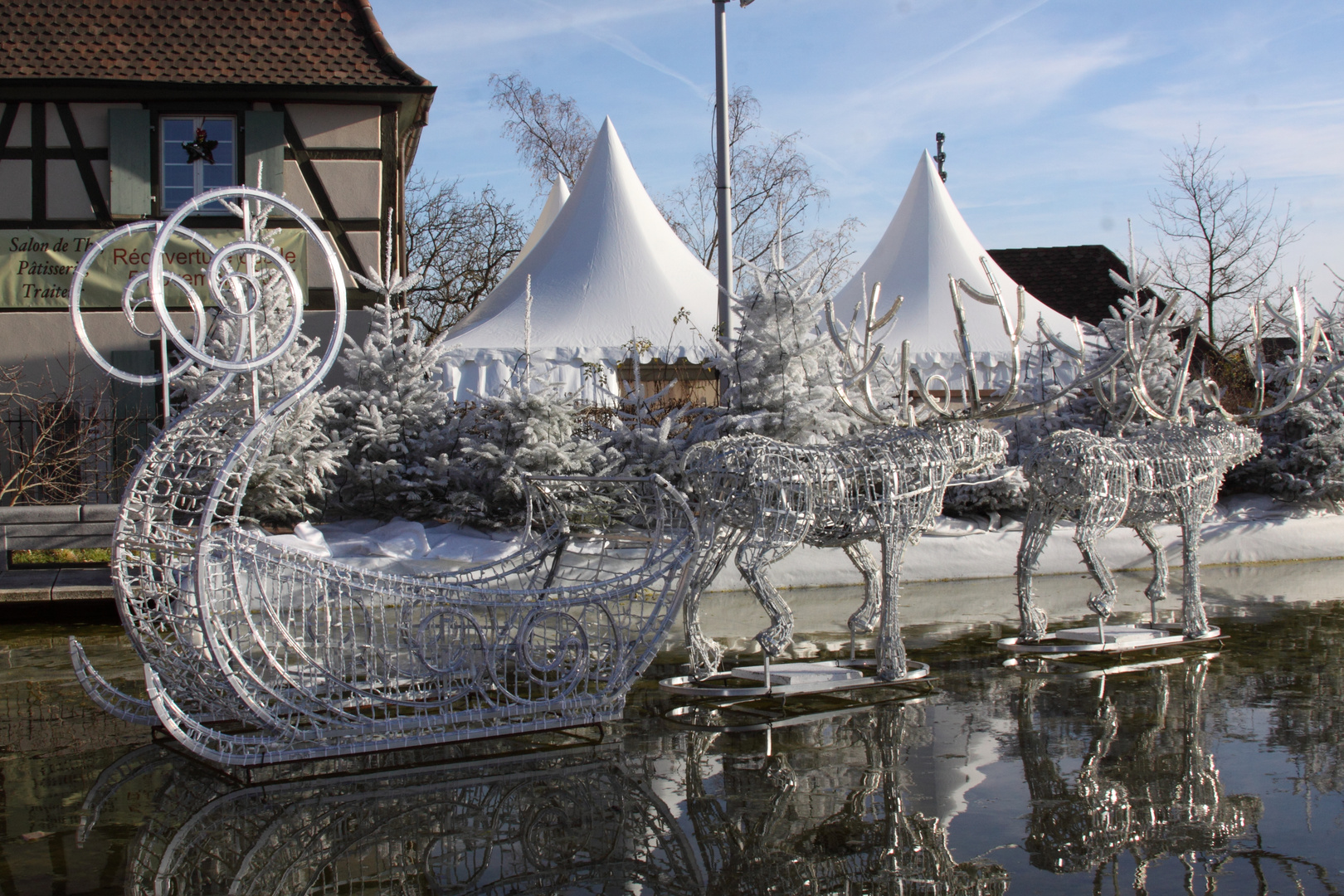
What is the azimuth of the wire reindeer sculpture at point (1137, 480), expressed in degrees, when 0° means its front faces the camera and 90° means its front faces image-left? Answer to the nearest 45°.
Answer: approximately 225°

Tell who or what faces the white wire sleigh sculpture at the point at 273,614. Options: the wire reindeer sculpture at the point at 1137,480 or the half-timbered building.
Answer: the half-timbered building

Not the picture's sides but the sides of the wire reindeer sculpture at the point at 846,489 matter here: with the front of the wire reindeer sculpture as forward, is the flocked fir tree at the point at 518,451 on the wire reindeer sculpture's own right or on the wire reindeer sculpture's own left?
on the wire reindeer sculpture's own left

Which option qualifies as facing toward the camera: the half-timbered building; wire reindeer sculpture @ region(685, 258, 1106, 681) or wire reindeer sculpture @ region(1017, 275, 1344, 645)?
the half-timbered building

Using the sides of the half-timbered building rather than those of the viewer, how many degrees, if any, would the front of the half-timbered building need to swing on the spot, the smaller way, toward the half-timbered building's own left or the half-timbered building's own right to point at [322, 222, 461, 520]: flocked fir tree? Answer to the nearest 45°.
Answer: approximately 45° to the half-timbered building's own left

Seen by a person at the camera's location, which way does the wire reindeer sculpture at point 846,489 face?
facing to the right of the viewer

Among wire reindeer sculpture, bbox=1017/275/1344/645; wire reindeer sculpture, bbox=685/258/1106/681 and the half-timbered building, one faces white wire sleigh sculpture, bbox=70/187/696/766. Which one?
the half-timbered building

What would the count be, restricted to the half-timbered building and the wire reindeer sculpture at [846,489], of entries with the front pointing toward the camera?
1

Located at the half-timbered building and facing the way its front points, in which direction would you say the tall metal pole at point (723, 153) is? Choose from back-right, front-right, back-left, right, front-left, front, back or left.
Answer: front-left

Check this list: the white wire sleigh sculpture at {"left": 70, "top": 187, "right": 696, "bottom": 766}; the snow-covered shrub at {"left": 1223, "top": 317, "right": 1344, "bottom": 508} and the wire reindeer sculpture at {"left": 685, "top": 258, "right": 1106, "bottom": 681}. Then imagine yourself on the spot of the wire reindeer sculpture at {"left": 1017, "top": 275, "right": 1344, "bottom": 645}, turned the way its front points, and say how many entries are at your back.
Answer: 2
